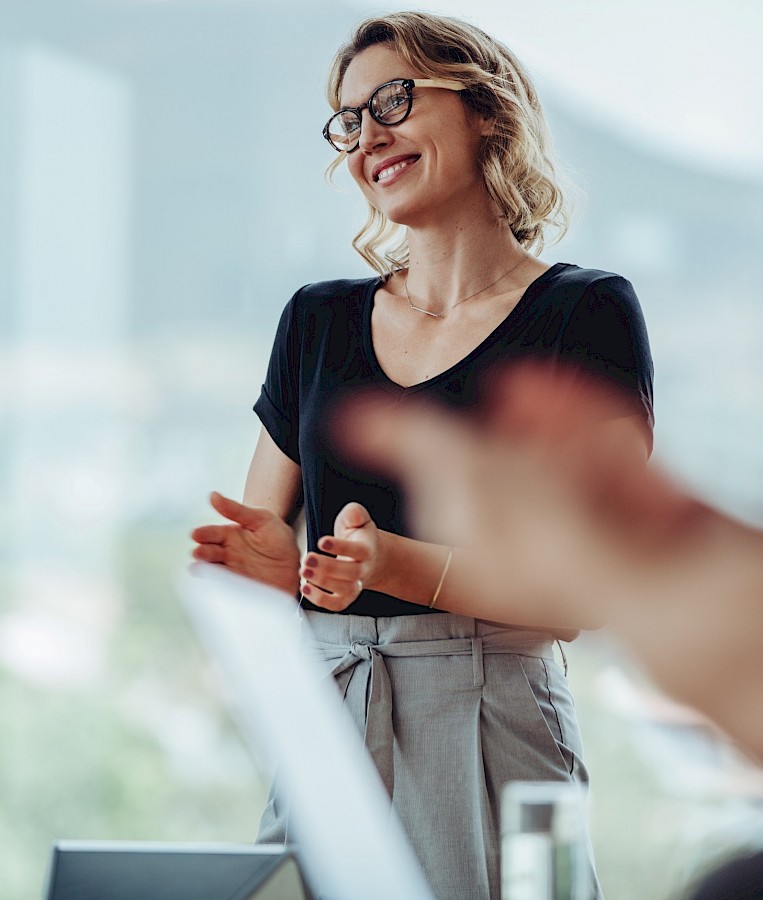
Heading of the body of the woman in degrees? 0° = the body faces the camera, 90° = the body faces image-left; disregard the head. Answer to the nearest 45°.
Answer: approximately 45°
